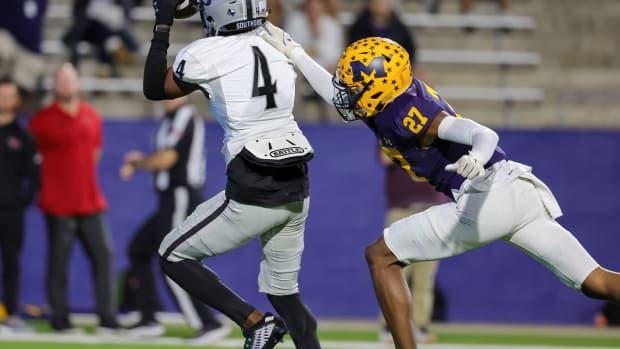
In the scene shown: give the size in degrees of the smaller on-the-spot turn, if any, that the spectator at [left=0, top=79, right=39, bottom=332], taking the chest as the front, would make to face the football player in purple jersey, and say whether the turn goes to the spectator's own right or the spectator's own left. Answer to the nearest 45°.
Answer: approximately 45° to the spectator's own left

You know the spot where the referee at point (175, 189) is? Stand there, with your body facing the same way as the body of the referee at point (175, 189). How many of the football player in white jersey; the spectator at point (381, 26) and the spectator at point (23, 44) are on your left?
1

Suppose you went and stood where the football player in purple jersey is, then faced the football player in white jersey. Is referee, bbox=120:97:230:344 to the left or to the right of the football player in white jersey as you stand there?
right

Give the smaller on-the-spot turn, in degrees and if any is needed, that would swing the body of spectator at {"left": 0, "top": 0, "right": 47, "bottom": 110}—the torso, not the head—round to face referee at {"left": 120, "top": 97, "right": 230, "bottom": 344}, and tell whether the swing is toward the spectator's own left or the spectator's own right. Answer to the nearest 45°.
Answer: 0° — they already face them

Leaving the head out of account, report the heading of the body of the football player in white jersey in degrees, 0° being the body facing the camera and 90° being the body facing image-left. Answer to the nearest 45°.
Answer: approximately 135°

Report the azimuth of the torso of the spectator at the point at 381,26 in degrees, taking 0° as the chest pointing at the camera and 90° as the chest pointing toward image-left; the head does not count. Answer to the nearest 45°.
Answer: approximately 0°

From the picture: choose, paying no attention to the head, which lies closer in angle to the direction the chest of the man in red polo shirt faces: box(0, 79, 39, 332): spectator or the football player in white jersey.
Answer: the football player in white jersey

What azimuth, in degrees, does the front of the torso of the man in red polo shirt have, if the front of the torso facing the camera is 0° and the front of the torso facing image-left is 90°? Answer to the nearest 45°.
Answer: approximately 0°

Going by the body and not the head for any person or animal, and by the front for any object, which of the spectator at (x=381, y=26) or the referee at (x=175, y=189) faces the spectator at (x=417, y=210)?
the spectator at (x=381, y=26)

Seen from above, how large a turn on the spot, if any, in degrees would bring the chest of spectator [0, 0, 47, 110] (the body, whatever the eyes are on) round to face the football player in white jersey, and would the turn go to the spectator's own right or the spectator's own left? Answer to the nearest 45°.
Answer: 0° — they already face them
